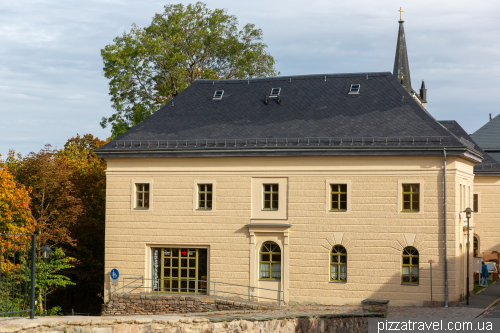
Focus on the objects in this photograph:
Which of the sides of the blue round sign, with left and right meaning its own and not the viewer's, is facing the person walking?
left

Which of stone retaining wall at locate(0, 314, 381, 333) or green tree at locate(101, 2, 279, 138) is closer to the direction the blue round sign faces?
the stone retaining wall

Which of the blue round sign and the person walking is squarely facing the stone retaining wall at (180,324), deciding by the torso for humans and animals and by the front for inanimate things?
the blue round sign

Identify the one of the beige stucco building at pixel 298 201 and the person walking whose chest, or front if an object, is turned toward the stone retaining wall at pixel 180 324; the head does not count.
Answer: the beige stucco building

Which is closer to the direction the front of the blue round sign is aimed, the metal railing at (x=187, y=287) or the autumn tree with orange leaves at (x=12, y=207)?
the metal railing

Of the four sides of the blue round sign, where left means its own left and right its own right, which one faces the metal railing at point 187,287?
left

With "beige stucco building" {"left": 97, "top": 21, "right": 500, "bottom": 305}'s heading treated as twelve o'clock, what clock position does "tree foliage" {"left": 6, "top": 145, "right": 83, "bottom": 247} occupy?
The tree foliage is roughly at 4 o'clock from the beige stucco building.

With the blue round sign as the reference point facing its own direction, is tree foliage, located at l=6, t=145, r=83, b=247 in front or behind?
behind
